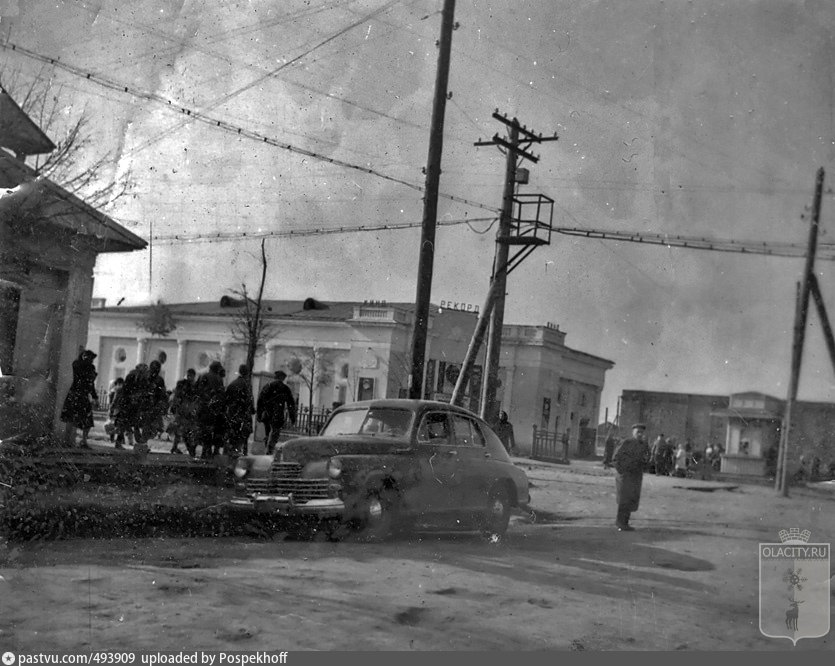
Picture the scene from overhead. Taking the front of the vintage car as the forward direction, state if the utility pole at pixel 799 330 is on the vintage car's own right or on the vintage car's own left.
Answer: on the vintage car's own left

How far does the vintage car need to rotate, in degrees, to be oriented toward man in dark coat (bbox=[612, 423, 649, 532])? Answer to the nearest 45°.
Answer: approximately 180°

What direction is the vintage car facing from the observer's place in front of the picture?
facing the viewer and to the left of the viewer

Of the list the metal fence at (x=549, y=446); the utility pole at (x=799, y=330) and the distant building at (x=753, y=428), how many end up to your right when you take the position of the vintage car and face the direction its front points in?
0

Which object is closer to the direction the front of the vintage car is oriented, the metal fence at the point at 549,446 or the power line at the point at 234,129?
the power line
